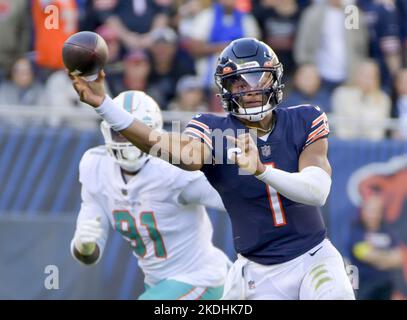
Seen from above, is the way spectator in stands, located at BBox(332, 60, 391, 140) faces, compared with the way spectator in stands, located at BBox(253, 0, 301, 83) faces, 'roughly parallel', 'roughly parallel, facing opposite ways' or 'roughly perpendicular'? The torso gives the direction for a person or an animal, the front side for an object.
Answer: roughly parallel

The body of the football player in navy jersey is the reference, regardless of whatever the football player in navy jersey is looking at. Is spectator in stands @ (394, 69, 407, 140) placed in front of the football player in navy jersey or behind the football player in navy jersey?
behind

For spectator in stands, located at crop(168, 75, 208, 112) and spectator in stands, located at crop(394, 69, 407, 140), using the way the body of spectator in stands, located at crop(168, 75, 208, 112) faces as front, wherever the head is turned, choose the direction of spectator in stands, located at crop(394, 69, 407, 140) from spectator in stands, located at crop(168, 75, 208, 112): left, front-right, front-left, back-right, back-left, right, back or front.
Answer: left

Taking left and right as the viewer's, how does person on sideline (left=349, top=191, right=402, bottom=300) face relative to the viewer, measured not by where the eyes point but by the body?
facing the viewer

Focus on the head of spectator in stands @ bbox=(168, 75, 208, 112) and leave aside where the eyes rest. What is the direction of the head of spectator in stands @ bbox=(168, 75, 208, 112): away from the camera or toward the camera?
toward the camera

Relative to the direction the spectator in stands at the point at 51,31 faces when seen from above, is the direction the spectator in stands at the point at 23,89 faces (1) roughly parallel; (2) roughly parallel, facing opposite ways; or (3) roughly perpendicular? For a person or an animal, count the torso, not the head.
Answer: roughly parallel

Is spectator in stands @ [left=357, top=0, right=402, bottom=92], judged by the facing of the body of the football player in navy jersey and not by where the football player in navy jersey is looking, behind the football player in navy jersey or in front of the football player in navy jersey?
behind

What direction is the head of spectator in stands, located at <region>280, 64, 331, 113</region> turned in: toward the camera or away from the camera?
toward the camera

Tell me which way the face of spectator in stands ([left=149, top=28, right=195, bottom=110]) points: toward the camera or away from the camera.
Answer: toward the camera

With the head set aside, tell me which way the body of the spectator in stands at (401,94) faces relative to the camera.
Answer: toward the camera

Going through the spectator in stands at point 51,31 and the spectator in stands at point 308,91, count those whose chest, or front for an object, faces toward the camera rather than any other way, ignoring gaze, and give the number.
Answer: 2

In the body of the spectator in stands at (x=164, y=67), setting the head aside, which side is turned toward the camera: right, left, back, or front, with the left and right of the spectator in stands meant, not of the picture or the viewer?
front
